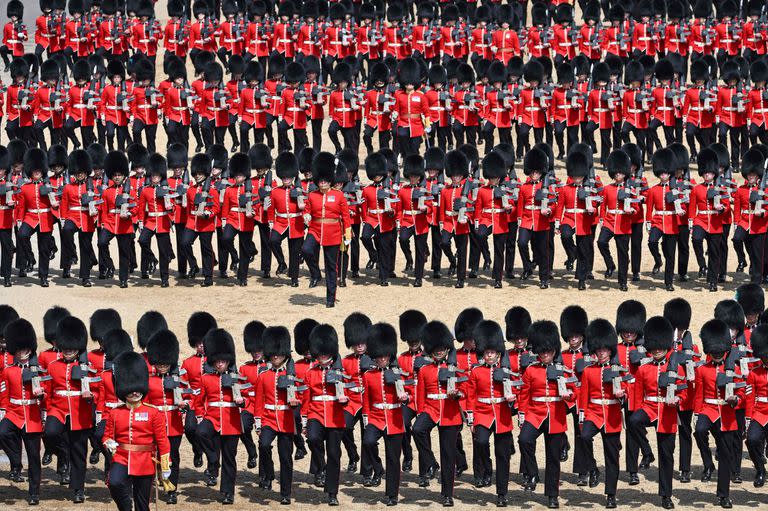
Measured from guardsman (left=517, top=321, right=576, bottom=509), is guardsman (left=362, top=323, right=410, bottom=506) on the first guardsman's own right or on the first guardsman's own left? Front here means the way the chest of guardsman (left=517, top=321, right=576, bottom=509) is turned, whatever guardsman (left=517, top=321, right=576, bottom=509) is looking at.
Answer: on the first guardsman's own right

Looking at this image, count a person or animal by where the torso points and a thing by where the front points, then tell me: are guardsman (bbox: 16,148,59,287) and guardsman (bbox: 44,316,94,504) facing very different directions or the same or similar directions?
same or similar directions

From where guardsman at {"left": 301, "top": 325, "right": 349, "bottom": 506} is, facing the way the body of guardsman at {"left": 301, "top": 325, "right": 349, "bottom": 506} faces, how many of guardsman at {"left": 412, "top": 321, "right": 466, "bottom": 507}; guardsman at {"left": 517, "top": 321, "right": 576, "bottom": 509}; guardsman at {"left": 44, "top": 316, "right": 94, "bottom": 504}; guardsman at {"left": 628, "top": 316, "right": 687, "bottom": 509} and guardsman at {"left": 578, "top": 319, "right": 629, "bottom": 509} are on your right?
1

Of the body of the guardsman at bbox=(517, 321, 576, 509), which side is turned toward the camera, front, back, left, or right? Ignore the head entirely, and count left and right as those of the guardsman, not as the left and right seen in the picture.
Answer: front

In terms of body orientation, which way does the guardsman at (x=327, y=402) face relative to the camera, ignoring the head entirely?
toward the camera

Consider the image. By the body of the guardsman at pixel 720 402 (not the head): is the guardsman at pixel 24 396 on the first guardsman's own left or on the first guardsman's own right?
on the first guardsman's own right

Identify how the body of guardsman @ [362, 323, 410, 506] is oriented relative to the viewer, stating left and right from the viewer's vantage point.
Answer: facing the viewer

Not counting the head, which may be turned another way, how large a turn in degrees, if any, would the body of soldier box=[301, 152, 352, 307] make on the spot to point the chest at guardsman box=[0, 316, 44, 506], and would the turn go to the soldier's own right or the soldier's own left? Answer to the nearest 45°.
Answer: approximately 45° to the soldier's own right

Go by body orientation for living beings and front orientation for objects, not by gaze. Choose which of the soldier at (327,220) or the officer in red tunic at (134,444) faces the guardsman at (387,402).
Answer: the soldier

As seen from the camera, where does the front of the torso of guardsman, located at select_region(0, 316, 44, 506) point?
toward the camera
